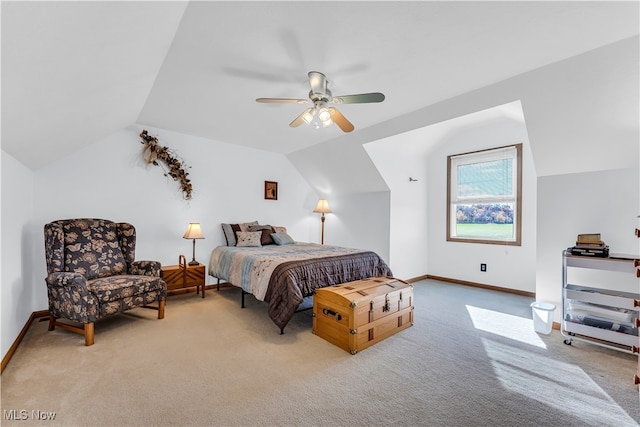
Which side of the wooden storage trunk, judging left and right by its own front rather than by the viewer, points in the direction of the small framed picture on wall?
back

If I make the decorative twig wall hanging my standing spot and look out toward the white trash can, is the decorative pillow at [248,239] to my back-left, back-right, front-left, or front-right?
front-left

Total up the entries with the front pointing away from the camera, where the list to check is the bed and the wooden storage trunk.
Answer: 0

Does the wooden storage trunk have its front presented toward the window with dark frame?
no

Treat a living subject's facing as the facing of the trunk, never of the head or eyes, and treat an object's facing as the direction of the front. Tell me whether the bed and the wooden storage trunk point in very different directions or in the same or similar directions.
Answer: same or similar directions

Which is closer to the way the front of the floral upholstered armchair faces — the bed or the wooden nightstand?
the bed

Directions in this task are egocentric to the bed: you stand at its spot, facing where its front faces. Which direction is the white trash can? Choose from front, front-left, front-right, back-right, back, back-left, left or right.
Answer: front-left

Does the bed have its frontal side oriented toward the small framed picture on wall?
no

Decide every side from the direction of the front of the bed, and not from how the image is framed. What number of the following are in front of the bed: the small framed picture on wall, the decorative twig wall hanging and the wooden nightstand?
0

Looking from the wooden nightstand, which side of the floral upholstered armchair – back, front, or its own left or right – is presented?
left

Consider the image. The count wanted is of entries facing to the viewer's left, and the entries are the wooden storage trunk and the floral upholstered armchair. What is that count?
0

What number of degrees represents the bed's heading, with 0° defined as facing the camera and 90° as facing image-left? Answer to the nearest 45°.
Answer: approximately 315°

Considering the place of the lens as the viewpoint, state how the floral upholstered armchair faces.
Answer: facing the viewer and to the right of the viewer

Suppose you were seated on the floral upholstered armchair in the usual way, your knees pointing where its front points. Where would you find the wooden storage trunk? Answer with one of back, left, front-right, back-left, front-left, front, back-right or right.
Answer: front

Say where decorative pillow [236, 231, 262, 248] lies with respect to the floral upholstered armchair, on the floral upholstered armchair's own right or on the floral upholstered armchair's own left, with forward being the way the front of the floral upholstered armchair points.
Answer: on the floral upholstered armchair's own left

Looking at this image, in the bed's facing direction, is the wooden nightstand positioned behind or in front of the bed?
behind

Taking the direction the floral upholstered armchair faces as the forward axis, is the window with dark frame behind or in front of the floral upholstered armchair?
in front

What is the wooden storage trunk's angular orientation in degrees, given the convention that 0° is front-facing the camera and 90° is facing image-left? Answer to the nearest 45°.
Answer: approximately 315°
